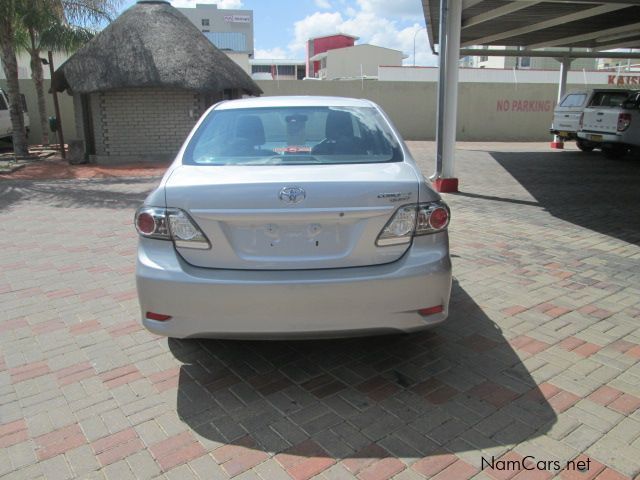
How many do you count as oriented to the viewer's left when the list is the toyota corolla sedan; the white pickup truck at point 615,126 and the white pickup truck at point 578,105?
0

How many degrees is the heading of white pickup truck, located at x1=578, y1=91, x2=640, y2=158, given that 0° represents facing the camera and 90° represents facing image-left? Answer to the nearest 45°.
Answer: approximately 225°

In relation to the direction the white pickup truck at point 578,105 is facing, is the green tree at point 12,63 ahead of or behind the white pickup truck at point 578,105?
behind

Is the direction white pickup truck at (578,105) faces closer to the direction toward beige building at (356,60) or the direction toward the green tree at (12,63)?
the beige building

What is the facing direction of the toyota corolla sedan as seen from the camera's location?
facing away from the viewer

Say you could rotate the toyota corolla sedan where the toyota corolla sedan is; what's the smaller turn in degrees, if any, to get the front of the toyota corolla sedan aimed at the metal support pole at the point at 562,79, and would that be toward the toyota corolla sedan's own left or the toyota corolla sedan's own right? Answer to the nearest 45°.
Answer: approximately 45° to the toyota corolla sedan's own right

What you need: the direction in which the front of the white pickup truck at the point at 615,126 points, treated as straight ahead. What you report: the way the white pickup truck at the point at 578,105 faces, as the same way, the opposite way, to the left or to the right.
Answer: the same way

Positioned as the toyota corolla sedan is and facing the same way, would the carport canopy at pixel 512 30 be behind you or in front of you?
in front

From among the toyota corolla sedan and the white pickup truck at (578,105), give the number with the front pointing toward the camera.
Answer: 0

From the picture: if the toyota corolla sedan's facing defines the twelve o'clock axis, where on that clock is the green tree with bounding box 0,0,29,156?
The green tree is roughly at 11 o'clock from the toyota corolla sedan.

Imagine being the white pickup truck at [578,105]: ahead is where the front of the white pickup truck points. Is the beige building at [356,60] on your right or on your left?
on your left
